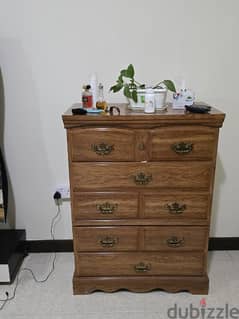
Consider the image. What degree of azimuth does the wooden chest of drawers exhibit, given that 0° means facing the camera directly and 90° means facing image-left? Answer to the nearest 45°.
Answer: approximately 0°
